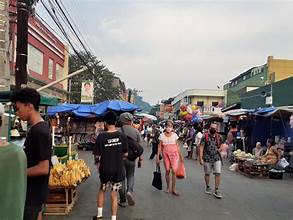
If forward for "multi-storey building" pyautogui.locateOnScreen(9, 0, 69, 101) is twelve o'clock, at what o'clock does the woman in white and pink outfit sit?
The woman in white and pink outfit is roughly at 1 o'clock from the multi-storey building.

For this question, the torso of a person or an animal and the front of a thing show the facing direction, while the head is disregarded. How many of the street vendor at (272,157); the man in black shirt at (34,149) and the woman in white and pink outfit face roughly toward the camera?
1

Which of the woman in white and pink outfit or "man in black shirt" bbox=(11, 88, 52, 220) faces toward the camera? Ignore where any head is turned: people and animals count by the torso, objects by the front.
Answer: the woman in white and pink outfit

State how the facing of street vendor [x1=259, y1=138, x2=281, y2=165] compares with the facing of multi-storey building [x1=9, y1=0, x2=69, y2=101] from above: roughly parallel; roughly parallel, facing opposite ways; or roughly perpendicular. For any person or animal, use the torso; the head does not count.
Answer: roughly parallel, facing opposite ways

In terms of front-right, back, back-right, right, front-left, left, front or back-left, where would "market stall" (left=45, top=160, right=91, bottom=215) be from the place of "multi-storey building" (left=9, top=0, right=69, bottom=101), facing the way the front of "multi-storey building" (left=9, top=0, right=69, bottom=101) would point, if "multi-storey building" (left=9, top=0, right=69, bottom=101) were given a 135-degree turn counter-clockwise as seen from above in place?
back

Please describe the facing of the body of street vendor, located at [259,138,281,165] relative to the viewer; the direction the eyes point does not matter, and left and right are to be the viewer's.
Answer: facing to the left of the viewer

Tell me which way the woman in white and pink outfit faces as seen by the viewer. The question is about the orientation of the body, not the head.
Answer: toward the camera

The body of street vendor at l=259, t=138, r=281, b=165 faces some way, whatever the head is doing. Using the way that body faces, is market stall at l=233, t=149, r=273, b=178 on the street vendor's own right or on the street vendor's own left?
on the street vendor's own left

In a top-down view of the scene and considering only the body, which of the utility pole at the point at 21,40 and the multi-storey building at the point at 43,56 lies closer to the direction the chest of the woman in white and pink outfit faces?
the utility pole

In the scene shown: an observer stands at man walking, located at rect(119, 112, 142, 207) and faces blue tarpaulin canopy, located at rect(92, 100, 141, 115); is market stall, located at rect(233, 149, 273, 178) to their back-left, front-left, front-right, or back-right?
front-right
